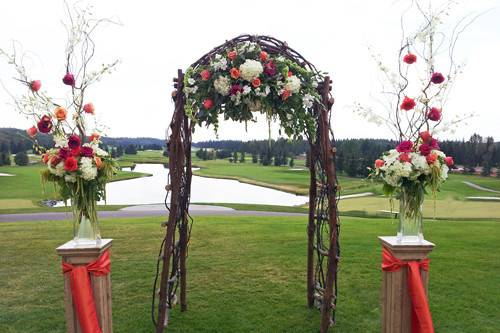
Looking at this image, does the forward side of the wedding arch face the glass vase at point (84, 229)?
no

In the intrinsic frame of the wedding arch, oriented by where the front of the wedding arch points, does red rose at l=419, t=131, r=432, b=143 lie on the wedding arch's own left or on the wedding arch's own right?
on the wedding arch's own left

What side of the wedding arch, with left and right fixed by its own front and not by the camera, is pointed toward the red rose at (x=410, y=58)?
left

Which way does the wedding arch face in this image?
toward the camera

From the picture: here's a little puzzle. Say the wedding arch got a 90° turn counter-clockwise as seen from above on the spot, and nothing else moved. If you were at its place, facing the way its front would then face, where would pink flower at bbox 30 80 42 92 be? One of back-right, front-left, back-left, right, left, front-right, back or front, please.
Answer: back

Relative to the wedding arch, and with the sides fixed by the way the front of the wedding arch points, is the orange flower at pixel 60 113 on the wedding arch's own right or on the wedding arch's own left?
on the wedding arch's own right

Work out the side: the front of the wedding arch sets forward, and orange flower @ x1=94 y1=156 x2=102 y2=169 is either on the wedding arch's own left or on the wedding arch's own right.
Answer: on the wedding arch's own right

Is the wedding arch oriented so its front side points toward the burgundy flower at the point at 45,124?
no

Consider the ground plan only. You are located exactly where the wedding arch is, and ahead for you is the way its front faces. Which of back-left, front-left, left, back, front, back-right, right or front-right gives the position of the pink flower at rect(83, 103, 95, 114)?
right

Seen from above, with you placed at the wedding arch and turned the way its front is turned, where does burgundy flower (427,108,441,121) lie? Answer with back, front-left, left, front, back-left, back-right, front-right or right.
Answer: left

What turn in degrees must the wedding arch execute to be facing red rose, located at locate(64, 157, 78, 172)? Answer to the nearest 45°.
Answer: approximately 90° to its right

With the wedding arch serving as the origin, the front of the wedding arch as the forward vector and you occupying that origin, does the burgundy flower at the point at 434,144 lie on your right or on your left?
on your left

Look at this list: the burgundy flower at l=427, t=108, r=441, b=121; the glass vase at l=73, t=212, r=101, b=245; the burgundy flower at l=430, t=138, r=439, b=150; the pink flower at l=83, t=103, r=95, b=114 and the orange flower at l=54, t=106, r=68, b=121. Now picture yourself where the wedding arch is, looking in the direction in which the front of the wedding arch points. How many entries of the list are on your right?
3
